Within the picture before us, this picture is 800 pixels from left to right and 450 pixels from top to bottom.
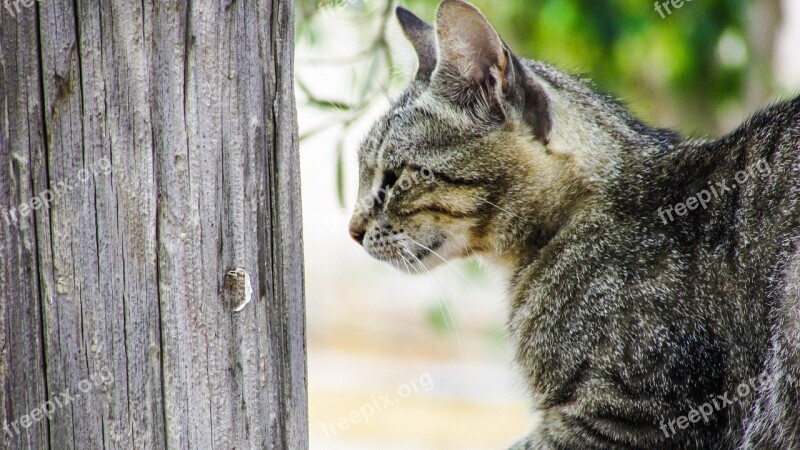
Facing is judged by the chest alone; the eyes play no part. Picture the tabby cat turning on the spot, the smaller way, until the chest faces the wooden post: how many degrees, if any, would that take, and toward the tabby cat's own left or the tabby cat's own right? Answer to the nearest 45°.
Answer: approximately 45° to the tabby cat's own left

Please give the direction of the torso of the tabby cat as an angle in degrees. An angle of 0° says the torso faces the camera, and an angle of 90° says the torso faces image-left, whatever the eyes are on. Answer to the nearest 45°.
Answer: approximately 90°
